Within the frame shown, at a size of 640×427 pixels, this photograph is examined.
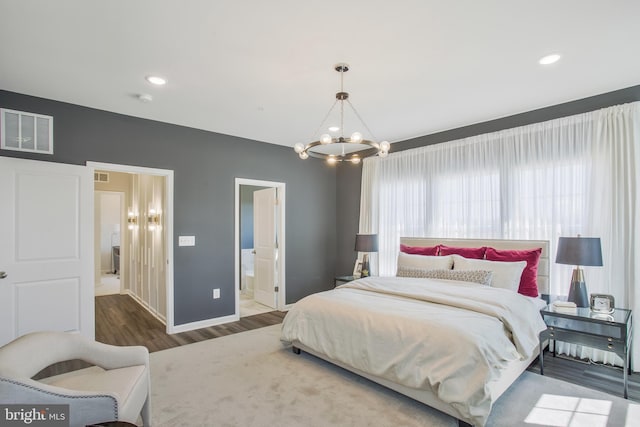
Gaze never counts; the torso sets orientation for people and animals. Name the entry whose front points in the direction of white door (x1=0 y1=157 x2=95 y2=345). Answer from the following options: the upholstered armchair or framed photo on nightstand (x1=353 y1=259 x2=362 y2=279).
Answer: the framed photo on nightstand

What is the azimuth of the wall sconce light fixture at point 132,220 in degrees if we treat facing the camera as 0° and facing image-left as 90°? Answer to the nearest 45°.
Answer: approximately 45°

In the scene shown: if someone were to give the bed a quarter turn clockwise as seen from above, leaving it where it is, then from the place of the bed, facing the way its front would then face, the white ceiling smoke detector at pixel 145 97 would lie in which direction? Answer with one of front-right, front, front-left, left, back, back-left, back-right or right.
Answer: front-left

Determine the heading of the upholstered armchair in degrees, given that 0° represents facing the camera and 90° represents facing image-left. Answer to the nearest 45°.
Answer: approximately 315°

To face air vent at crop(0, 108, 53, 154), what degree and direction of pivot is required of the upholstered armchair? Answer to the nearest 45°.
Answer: approximately 135° to its left

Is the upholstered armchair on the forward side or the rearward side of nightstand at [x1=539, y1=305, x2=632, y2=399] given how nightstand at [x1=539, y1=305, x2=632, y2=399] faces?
on the forward side

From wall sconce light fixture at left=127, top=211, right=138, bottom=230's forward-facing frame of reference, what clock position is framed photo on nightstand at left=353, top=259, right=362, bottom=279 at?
The framed photo on nightstand is roughly at 9 o'clock from the wall sconce light fixture.

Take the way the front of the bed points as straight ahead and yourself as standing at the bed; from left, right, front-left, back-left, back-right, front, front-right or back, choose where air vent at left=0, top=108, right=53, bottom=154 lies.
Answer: front-right

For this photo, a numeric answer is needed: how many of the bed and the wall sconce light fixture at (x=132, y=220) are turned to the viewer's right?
0

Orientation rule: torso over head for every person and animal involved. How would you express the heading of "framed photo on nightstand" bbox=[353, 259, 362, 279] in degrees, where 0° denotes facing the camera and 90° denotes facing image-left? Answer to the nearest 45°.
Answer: approximately 45°

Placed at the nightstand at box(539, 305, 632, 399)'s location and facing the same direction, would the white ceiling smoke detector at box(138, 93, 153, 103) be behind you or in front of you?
in front

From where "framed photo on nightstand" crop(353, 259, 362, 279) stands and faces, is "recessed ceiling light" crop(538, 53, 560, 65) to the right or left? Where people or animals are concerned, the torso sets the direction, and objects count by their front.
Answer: on its left

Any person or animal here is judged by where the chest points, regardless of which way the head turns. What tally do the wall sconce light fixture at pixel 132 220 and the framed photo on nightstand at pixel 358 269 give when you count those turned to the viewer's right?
0

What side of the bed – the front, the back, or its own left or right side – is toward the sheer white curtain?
back
